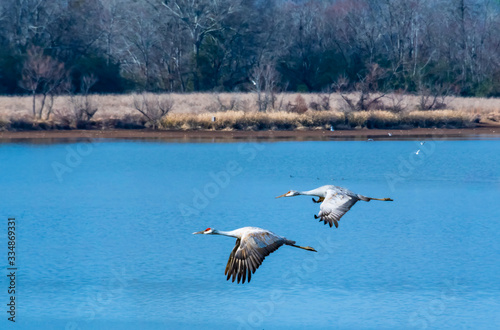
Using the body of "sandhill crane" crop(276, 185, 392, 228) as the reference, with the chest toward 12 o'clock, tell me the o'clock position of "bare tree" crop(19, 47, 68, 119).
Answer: The bare tree is roughly at 2 o'clock from the sandhill crane.

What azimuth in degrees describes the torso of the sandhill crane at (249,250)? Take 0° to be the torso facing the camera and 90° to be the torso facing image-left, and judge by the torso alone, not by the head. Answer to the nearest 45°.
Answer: approximately 90°

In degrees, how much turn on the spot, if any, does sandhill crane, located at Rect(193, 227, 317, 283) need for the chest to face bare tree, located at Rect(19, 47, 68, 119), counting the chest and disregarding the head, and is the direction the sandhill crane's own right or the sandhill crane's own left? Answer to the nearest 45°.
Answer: approximately 90° to the sandhill crane's own right

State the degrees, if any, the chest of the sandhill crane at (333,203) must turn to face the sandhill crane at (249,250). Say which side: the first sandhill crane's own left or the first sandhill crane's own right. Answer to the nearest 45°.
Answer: approximately 45° to the first sandhill crane's own left

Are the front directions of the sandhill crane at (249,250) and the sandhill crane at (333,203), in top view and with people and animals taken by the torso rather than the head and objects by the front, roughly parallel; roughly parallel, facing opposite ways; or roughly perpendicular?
roughly parallel

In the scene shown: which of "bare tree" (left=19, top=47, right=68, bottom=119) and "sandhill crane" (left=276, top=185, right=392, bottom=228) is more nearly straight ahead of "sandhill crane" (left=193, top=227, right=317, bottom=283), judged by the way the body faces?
the bare tree

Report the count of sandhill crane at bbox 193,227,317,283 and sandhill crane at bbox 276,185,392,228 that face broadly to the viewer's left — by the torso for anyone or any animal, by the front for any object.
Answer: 2

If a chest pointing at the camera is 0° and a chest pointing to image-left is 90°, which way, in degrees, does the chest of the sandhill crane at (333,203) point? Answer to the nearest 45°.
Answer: approximately 90°

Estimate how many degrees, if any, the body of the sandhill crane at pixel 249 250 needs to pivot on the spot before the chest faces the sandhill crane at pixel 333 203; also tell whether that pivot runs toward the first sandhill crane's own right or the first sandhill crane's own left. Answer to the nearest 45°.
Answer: approximately 135° to the first sandhill crane's own right
